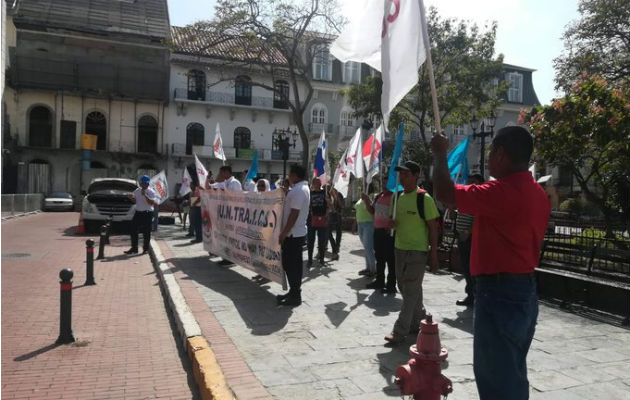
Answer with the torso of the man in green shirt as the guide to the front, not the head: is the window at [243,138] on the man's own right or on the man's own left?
on the man's own right

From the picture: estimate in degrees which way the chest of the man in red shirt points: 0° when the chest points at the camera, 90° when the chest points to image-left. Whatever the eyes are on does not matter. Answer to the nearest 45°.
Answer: approximately 135°

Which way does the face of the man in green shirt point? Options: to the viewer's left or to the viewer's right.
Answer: to the viewer's left

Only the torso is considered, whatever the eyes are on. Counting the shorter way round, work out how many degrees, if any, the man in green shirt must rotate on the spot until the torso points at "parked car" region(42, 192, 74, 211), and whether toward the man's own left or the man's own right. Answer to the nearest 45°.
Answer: approximately 90° to the man's own right

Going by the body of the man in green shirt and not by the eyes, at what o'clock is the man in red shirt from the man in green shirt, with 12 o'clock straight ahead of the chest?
The man in red shirt is roughly at 10 o'clock from the man in green shirt.

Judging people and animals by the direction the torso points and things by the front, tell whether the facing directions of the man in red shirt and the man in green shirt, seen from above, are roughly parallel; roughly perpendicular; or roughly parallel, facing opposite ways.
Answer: roughly perpendicular

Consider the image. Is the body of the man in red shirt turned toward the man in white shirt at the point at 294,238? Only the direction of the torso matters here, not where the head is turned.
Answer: yes

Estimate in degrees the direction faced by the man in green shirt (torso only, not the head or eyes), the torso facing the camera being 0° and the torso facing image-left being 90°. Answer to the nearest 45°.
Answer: approximately 45°

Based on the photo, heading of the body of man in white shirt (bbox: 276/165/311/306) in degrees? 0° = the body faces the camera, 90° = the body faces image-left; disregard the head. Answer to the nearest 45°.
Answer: approximately 90°

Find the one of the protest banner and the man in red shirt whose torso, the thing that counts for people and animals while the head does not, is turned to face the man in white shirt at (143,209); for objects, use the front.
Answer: the man in red shirt

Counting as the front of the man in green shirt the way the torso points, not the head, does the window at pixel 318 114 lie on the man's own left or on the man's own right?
on the man's own right

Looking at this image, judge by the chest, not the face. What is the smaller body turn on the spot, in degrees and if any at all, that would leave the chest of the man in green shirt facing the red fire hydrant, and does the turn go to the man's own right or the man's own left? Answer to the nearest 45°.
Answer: approximately 45° to the man's own left

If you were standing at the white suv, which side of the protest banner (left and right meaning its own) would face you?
right
